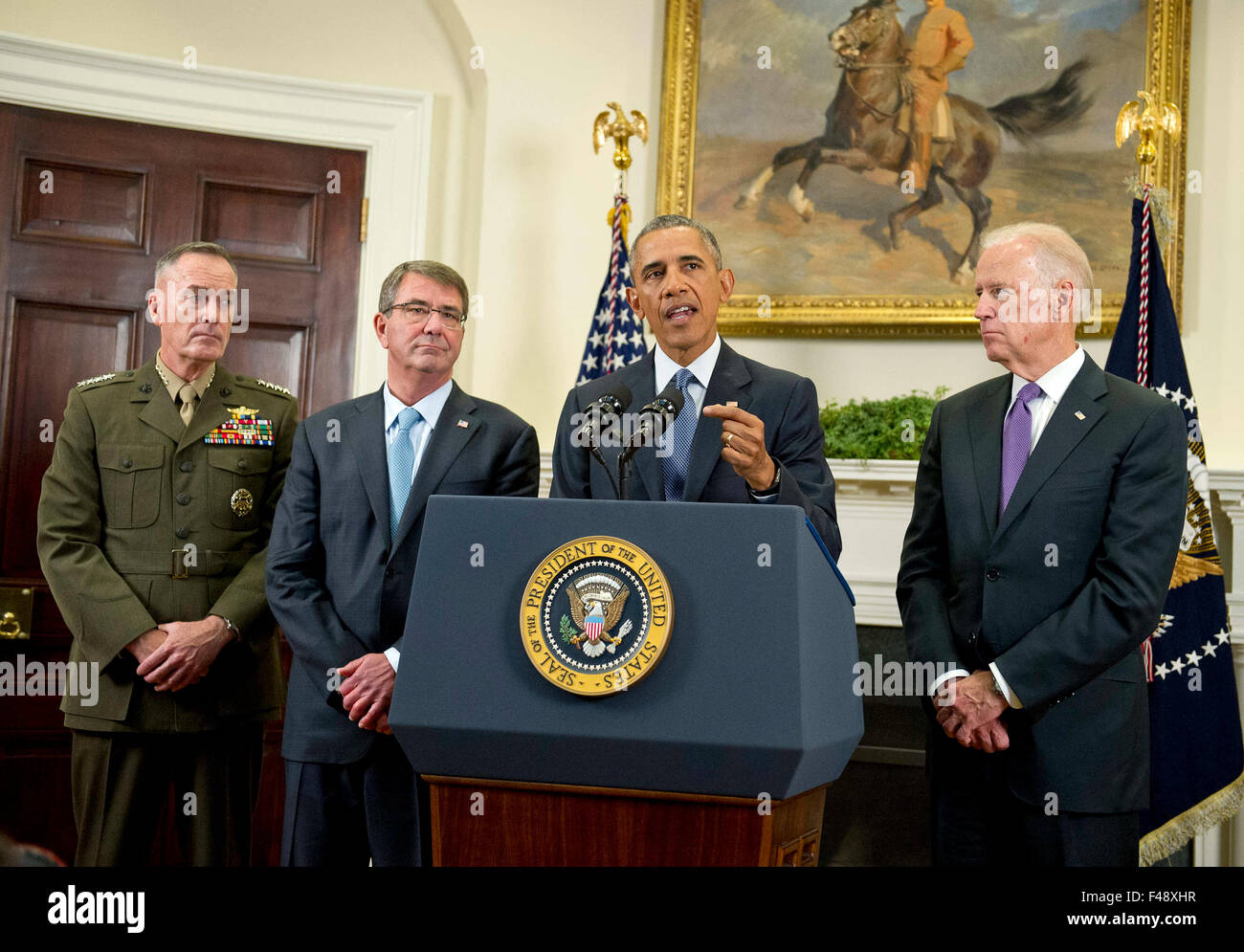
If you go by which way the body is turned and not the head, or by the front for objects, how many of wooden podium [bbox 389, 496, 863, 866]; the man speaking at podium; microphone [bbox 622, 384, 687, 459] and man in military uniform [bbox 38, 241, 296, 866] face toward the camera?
3

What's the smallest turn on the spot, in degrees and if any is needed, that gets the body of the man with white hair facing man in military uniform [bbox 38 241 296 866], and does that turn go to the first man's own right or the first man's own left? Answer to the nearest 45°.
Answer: approximately 45° to the first man's own right

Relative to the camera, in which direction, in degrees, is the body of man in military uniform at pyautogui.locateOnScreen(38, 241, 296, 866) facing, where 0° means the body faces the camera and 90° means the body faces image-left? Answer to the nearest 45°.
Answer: approximately 0°

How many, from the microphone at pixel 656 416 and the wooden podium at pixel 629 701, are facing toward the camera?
1

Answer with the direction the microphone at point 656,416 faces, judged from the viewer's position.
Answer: facing away from the viewer and to the right of the viewer
